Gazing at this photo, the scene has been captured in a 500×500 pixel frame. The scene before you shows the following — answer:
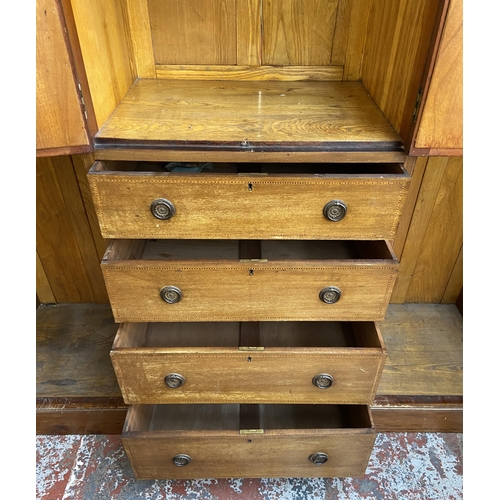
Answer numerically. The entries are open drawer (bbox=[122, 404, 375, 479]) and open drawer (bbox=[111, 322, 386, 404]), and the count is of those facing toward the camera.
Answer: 2

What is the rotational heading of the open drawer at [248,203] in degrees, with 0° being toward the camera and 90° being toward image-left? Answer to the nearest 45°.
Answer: approximately 0°

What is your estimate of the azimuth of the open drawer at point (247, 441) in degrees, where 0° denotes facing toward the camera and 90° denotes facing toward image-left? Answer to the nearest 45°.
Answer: approximately 0°
